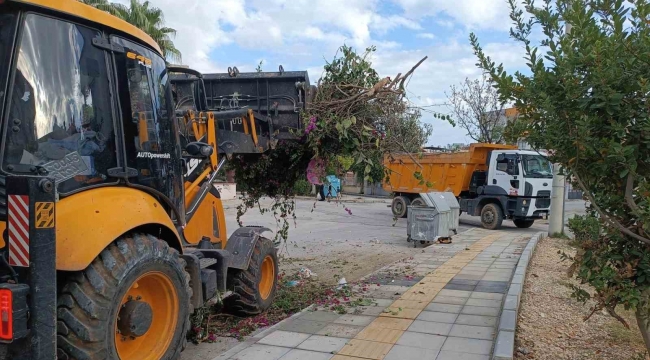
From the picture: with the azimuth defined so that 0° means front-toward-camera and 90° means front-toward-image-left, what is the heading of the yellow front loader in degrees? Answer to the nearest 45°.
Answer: approximately 225°

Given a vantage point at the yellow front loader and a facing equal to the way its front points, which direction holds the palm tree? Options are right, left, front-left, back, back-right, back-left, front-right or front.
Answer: front-left

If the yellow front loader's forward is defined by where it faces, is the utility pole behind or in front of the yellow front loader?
in front
